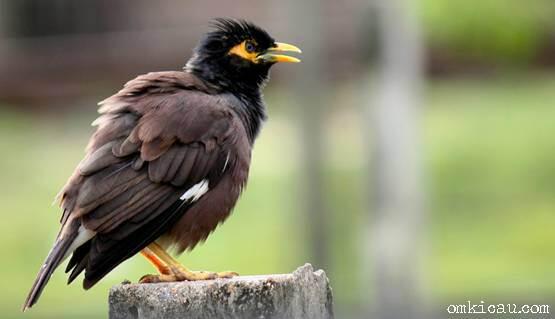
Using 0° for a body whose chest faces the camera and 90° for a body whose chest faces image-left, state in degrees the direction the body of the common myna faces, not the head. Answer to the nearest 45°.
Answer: approximately 270°

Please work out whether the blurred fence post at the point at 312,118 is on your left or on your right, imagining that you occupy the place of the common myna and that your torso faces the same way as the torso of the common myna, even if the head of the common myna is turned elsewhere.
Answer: on your left

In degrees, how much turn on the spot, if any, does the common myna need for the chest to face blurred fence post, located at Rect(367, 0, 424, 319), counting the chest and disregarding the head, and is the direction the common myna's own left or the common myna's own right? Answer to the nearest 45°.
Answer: approximately 45° to the common myna's own left
